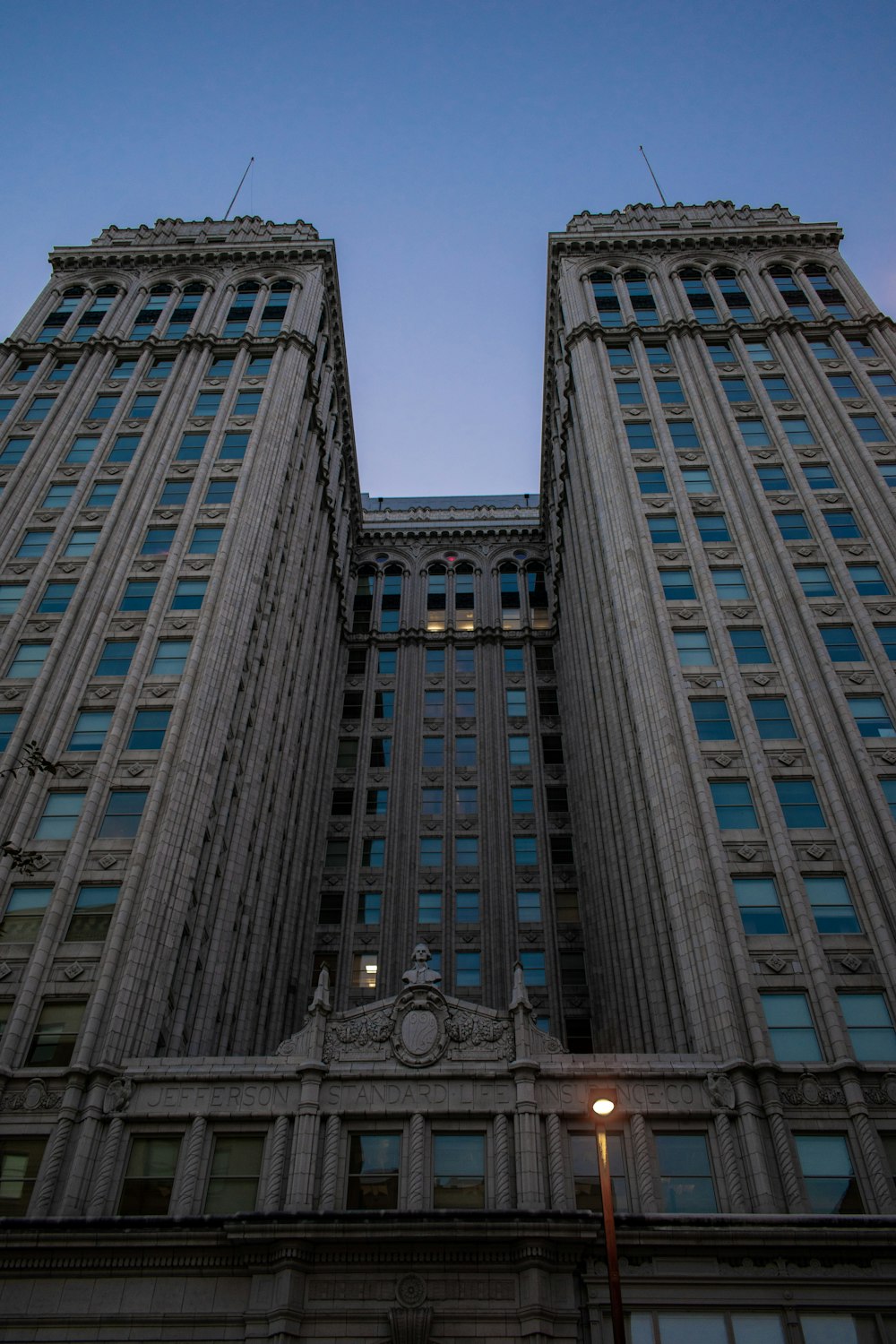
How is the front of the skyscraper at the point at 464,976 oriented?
toward the camera
